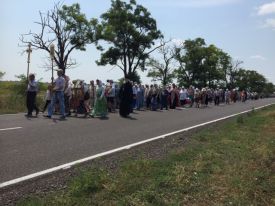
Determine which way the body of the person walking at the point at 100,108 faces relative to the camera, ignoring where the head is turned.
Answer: to the viewer's left

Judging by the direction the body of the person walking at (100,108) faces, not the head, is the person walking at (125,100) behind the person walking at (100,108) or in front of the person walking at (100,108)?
behind

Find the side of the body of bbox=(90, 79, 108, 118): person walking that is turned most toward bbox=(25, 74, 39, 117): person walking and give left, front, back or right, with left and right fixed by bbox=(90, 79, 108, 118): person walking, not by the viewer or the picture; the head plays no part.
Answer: front
